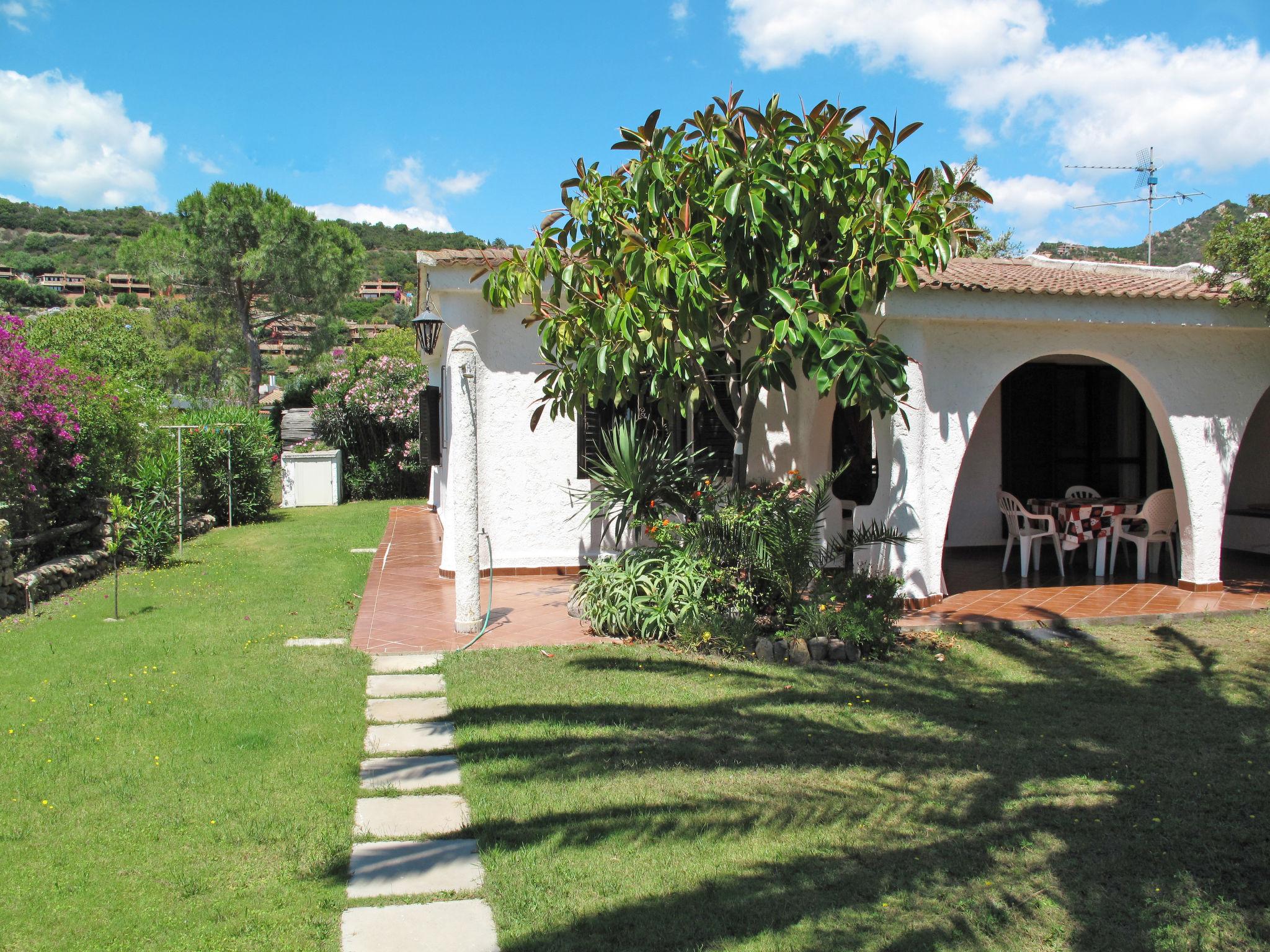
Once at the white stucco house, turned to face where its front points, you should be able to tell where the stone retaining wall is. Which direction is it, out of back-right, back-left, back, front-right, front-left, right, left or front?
right

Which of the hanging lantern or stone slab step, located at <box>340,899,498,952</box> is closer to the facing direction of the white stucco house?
the stone slab step

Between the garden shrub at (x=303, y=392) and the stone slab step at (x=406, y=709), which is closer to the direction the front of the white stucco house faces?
the stone slab step

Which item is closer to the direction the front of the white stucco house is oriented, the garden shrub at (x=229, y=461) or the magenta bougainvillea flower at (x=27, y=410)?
the magenta bougainvillea flower

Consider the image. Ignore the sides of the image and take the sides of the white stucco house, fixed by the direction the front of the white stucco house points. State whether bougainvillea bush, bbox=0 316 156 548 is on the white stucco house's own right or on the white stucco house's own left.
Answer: on the white stucco house's own right

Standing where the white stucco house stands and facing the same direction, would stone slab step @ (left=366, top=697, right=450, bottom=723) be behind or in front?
in front

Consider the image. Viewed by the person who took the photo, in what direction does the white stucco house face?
facing the viewer

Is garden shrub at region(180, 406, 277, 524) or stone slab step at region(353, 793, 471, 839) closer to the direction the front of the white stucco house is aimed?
the stone slab step

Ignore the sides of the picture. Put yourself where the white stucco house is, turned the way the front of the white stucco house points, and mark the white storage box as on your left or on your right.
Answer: on your right

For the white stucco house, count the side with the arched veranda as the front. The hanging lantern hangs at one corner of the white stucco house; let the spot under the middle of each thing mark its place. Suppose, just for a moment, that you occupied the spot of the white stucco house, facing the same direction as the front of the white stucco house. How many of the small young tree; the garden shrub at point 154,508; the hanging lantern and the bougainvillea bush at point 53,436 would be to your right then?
4

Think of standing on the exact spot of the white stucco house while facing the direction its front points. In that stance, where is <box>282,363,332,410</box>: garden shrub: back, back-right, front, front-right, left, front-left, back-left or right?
back-right

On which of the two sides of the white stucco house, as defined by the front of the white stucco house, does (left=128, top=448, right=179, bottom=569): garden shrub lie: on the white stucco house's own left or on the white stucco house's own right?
on the white stucco house's own right

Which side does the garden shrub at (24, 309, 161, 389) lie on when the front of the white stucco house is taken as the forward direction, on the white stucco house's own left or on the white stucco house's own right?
on the white stucco house's own right

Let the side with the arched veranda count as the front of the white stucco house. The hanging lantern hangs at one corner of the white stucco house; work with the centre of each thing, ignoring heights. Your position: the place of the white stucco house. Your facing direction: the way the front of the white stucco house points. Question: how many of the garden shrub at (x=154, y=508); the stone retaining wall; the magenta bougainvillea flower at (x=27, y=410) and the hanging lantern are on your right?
4

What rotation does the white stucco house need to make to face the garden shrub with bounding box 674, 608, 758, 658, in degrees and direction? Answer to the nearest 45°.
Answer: approximately 45° to its right
